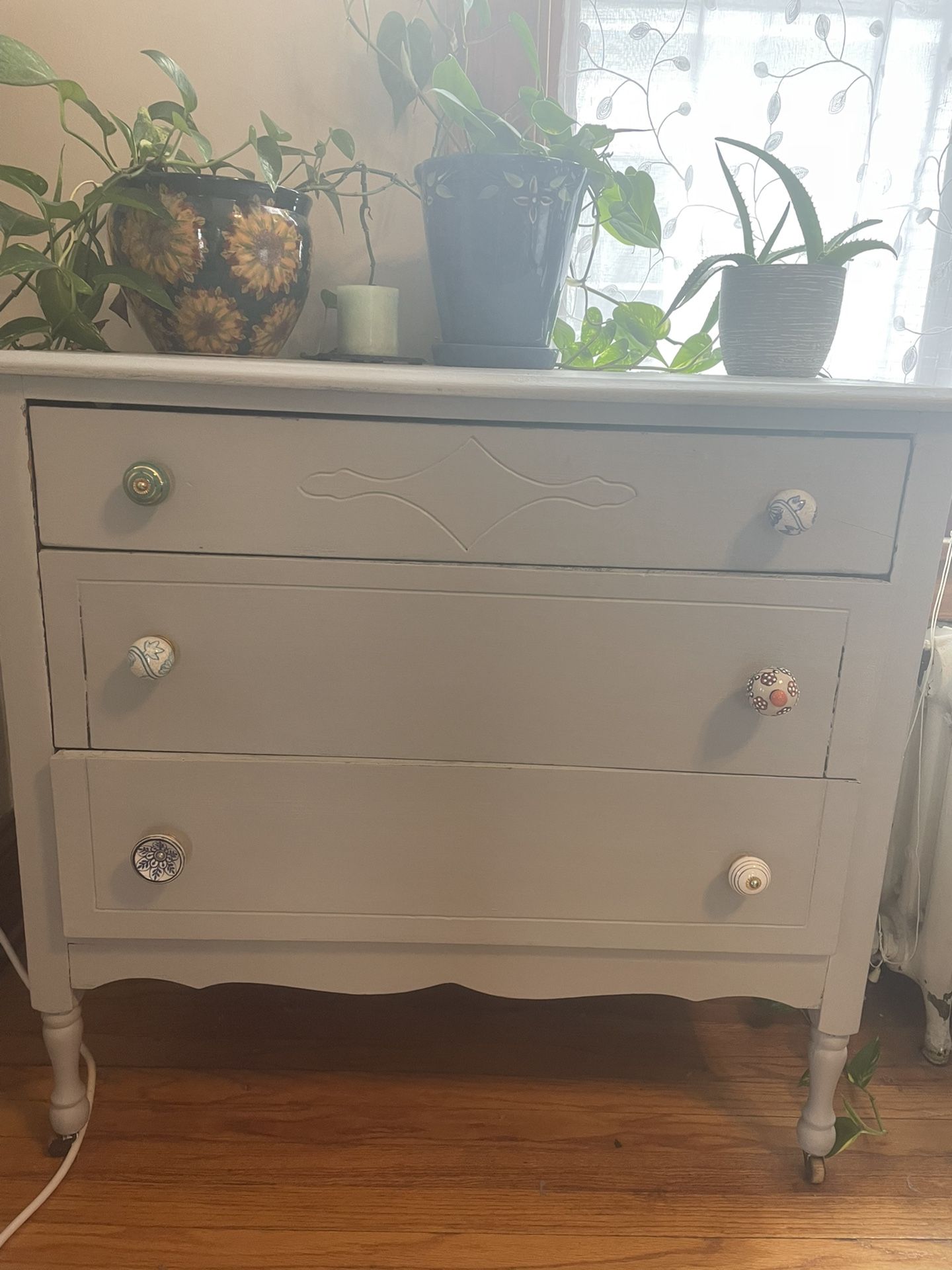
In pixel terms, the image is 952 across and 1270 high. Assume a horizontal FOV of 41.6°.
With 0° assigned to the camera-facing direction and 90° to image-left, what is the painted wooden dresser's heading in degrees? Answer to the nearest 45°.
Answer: approximately 0°
